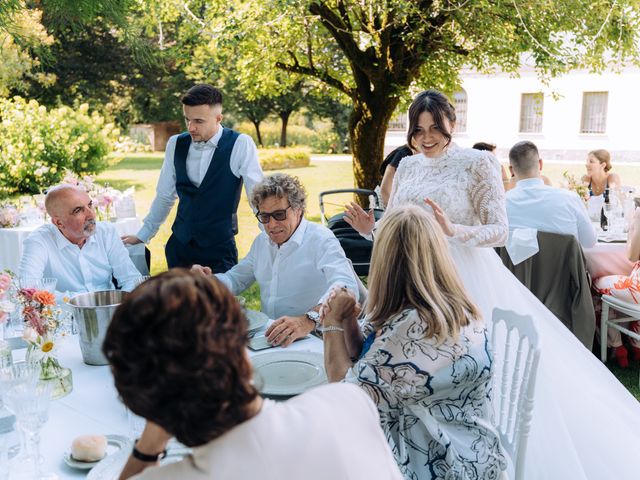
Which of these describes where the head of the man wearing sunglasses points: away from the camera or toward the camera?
toward the camera

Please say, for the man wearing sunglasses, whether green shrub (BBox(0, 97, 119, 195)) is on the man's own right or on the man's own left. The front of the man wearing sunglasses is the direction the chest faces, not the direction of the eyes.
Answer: on the man's own right

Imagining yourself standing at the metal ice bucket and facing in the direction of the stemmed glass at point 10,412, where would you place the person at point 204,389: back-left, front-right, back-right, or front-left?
front-left

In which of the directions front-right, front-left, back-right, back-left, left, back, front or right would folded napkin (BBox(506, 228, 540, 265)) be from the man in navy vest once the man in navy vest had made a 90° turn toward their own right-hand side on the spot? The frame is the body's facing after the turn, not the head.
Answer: back-right

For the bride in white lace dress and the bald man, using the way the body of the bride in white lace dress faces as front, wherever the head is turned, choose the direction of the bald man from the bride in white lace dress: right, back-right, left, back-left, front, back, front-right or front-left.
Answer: front-right

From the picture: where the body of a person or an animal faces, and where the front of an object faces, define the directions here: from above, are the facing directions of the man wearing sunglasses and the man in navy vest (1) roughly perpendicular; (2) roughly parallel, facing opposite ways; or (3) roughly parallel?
roughly parallel

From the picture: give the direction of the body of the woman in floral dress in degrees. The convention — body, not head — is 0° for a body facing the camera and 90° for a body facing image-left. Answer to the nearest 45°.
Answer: approximately 135°

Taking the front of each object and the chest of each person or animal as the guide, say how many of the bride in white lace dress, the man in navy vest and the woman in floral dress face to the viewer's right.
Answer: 0

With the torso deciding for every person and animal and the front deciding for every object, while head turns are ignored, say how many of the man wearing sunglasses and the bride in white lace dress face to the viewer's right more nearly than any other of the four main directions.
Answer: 0

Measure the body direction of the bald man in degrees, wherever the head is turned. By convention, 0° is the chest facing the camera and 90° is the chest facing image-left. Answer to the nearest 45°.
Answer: approximately 315°

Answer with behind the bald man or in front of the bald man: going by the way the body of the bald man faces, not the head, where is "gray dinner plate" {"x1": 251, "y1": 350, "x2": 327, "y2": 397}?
in front

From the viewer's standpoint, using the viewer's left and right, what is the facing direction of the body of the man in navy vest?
facing the viewer and to the left of the viewer

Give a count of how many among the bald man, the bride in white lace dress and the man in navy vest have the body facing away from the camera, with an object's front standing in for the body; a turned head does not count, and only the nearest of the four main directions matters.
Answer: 0

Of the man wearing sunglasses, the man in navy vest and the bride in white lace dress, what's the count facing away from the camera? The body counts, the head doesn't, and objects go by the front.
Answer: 0

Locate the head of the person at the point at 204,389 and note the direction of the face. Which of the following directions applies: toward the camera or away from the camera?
away from the camera

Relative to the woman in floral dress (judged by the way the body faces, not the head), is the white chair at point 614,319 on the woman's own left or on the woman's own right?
on the woman's own right

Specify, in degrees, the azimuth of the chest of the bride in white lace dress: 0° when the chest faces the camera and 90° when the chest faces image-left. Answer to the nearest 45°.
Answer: approximately 45°

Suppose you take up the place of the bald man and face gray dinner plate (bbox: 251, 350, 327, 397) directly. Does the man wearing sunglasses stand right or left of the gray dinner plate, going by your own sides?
left

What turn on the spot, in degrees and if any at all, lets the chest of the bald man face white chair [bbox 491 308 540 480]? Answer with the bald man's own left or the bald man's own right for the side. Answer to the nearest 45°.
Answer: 0° — they already face it

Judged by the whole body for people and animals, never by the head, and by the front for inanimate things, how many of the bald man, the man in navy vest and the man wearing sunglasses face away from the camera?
0
